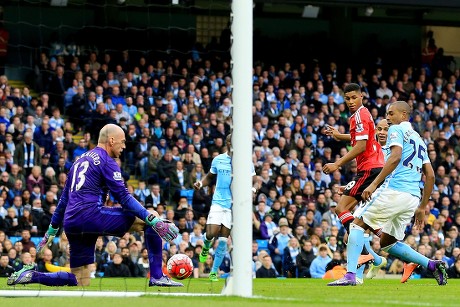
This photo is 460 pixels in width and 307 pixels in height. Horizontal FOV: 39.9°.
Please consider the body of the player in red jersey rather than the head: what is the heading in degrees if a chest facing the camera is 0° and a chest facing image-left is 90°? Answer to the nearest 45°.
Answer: approximately 90°

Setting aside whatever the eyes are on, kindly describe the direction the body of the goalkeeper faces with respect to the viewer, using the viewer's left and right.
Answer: facing away from the viewer and to the right of the viewer

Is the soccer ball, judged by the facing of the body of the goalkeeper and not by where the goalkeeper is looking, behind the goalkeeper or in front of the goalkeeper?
in front

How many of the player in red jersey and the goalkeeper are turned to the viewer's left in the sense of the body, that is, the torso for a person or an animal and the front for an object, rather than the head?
1

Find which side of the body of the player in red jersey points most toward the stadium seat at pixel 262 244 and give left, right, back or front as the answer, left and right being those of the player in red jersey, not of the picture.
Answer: right

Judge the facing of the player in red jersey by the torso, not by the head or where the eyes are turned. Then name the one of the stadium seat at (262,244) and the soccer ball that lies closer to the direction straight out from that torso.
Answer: the soccer ball

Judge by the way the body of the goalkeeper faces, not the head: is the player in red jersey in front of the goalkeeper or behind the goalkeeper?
in front

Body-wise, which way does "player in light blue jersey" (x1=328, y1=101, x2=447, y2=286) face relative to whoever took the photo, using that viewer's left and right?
facing away from the viewer and to the left of the viewer

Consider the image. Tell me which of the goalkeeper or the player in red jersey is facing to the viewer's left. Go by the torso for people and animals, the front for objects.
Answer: the player in red jersey

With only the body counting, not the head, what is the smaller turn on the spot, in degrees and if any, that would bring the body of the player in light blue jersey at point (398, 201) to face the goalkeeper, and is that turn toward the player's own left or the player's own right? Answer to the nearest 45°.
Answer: approximately 90° to the player's own left

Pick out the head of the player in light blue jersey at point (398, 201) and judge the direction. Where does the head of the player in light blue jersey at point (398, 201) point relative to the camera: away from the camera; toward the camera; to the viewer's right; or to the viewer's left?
to the viewer's left
